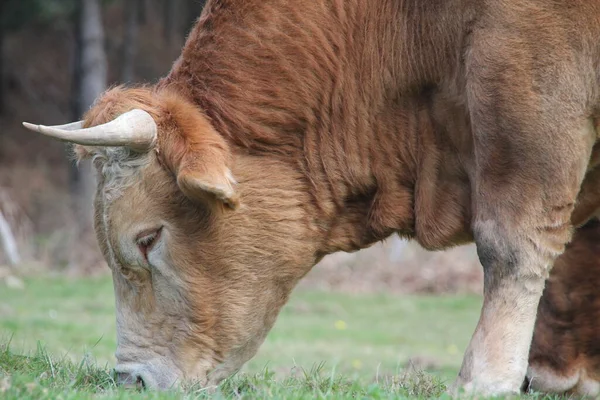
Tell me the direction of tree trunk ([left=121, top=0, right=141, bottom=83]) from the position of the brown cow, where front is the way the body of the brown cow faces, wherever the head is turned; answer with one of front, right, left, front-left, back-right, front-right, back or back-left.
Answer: right

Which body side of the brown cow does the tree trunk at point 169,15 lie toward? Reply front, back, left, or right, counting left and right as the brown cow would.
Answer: right

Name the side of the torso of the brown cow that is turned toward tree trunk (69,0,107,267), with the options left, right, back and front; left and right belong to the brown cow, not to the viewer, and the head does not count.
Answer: right

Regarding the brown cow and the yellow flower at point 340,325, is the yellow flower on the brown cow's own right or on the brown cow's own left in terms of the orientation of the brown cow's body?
on the brown cow's own right

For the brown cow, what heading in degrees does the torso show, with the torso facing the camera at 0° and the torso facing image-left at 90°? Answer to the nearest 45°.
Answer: approximately 90°

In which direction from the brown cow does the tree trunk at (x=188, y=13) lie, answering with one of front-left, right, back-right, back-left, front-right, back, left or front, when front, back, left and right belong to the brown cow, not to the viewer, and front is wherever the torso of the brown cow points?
right

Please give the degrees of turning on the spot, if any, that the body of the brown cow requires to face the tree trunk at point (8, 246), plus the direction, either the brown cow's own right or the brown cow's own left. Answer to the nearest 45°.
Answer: approximately 45° to the brown cow's own right
